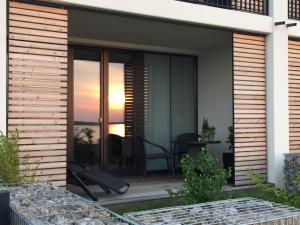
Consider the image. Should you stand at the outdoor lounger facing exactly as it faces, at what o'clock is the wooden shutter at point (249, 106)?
The wooden shutter is roughly at 10 o'clock from the outdoor lounger.

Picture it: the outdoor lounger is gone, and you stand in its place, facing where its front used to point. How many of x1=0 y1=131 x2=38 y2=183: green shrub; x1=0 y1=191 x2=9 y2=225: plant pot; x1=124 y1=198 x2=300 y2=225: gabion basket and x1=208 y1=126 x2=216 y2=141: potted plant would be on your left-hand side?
1

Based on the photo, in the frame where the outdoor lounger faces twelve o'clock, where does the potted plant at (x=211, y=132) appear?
The potted plant is roughly at 9 o'clock from the outdoor lounger.

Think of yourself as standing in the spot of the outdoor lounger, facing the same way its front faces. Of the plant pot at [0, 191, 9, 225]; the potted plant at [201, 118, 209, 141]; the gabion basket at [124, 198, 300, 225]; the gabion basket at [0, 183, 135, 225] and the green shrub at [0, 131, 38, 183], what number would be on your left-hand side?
1

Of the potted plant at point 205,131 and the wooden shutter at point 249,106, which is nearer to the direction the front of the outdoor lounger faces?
the wooden shutter

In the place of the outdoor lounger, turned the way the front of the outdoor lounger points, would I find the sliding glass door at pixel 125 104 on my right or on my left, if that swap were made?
on my left

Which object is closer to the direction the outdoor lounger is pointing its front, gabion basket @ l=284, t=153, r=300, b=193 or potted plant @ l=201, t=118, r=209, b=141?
the gabion basket

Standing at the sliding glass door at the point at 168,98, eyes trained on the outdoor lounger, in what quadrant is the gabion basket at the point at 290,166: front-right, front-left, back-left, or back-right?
front-left

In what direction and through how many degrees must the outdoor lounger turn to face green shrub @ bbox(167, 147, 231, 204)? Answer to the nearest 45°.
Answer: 0° — it already faces it

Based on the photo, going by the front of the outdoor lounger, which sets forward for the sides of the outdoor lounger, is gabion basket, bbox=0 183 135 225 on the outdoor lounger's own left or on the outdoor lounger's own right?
on the outdoor lounger's own right

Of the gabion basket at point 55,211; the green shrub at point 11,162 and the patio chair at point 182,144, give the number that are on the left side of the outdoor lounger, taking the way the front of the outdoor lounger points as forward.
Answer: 1

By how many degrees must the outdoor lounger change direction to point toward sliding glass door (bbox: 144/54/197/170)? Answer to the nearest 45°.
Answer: approximately 90° to its left

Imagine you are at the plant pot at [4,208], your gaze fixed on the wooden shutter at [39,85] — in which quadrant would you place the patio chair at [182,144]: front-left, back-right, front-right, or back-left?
front-right

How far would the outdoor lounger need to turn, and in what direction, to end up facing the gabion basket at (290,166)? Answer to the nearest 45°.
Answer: approximately 45° to its left

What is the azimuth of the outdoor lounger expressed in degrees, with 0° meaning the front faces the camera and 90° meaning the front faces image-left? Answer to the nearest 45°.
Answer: approximately 315°
